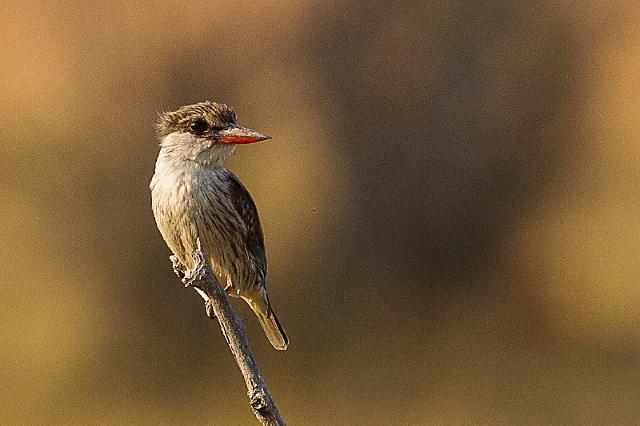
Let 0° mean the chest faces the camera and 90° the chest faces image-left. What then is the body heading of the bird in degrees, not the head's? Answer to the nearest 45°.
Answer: approximately 45°
